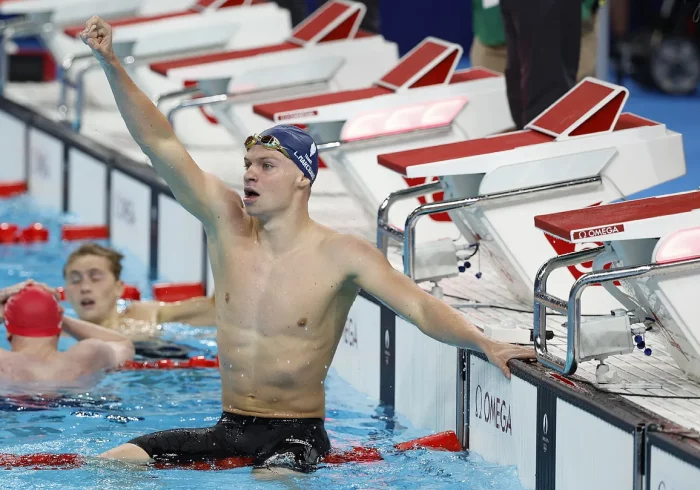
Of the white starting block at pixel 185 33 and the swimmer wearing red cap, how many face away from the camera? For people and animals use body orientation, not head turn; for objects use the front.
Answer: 1

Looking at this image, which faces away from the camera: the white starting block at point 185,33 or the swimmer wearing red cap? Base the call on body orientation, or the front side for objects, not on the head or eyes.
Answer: the swimmer wearing red cap

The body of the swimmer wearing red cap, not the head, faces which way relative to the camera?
away from the camera

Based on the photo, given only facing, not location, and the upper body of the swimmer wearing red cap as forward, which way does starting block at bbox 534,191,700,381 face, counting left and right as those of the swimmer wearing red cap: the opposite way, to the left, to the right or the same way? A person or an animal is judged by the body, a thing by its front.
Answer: to the left

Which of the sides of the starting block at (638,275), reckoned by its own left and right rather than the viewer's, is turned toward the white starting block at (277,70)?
right

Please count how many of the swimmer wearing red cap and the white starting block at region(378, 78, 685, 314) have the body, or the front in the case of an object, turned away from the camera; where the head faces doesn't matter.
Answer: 1

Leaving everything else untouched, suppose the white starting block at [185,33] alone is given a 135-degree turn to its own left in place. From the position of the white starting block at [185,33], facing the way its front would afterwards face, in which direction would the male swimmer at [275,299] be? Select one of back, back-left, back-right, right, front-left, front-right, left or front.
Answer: right

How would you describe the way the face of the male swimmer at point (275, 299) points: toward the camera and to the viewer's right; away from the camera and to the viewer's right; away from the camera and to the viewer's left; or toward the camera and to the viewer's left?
toward the camera and to the viewer's left

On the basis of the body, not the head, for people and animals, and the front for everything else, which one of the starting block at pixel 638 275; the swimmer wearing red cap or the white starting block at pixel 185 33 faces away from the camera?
the swimmer wearing red cap

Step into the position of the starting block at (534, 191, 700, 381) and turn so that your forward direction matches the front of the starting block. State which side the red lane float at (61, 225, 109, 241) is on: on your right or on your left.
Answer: on your right

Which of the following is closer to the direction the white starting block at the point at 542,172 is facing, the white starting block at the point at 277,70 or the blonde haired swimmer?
the blonde haired swimmer

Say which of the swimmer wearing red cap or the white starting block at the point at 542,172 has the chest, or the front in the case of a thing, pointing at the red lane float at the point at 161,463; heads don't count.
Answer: the white starting block

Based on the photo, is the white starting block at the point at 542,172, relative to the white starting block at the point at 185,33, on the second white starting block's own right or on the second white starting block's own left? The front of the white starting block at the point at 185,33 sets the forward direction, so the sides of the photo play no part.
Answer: on the second white starting block's own left

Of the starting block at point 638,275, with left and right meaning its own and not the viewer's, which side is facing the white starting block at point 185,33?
right

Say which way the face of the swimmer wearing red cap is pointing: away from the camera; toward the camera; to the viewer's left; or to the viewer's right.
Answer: away from the camera

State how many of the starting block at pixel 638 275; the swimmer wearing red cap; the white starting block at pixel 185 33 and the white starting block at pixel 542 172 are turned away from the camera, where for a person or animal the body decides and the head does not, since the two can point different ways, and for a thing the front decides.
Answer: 1
